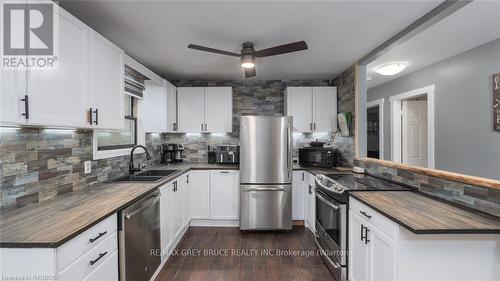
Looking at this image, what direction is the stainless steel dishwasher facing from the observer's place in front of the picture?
facing the viewer and to the right of the viewer

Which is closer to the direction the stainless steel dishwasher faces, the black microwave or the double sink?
the black microwave

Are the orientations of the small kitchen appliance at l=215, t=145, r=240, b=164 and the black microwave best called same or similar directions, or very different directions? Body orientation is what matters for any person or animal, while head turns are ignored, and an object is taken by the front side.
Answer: same or similar directions

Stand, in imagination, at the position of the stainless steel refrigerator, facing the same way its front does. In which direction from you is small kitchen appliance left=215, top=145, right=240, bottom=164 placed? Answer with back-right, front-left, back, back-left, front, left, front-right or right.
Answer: back-right

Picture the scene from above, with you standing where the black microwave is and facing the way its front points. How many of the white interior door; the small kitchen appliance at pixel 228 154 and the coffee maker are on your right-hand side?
2

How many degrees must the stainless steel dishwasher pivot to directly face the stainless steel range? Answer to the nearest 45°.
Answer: approximately 45° to its left

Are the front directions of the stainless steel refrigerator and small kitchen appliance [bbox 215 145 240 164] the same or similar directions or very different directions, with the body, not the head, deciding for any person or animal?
same or similar directions

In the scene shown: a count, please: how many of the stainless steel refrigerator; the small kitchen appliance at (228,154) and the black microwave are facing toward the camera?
3

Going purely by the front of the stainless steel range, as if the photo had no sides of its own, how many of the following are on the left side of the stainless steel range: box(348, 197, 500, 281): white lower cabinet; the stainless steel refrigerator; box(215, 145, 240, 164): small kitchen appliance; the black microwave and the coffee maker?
1

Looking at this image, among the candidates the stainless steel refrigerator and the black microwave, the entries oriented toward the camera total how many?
2

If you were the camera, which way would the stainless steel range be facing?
facing the viewer and to the left of the viewer

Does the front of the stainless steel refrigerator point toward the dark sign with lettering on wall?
no

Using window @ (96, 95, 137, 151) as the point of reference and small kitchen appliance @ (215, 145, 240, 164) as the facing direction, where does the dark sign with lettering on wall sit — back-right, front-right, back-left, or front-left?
front-right

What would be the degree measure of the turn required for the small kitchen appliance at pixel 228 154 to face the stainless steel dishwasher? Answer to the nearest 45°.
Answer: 0° — it already faces it

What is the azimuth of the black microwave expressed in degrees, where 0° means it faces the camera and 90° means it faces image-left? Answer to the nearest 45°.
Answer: approximately 0°

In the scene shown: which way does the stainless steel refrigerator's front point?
toward the camera

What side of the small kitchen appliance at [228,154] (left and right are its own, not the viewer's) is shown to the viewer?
front

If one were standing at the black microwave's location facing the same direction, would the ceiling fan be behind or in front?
in front

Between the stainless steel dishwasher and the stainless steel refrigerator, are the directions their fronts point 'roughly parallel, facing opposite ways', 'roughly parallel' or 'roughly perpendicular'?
roughly perpendicular

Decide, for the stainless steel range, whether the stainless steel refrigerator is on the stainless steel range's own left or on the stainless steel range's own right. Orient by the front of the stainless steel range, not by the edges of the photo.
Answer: on the stainless steel range's own right
